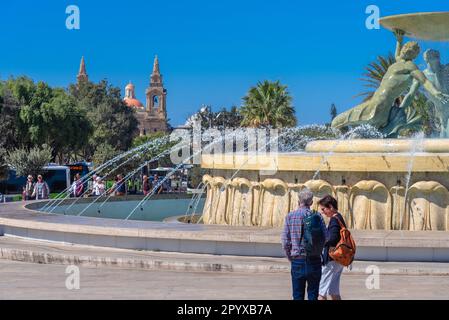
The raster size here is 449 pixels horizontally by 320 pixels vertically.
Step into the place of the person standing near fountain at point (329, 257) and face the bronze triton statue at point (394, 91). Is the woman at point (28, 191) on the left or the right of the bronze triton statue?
left

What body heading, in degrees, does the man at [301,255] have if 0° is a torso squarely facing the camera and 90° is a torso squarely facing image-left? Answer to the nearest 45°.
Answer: approximately 180°

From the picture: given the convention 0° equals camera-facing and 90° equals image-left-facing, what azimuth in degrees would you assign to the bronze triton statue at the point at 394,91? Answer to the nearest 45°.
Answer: approximately 45°
